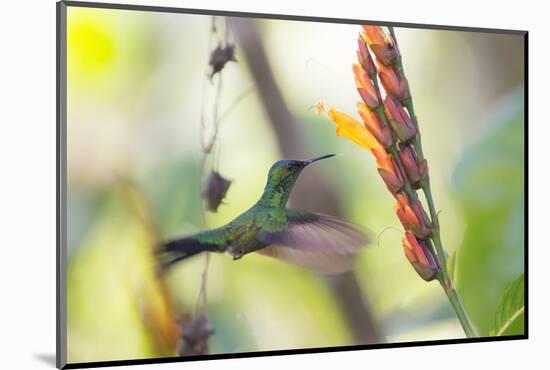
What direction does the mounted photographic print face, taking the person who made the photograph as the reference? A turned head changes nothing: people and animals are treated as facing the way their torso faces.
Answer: facing the viewer and to the right of the viewer
